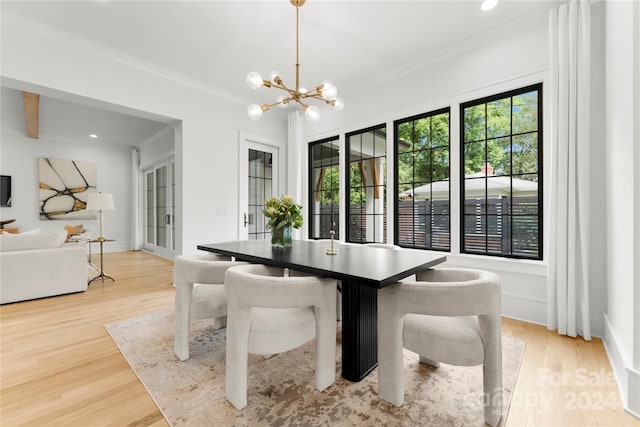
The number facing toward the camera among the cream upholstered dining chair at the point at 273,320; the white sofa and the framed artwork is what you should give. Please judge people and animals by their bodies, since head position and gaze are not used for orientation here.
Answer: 1

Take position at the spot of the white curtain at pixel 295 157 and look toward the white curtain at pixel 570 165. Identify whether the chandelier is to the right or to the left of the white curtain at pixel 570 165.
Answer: right

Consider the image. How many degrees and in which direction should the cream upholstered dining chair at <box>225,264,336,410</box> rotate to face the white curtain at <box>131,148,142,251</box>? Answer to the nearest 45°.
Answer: approximately 90° to its left

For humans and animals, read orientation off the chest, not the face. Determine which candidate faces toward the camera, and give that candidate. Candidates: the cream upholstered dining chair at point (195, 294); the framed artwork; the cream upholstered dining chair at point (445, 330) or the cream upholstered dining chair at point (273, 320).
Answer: the framed artwork

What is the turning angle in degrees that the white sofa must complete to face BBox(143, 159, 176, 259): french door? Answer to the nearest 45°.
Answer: approximately 90° to its right

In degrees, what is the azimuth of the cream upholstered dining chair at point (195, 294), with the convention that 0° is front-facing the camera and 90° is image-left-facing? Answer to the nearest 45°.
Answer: approximately 225°

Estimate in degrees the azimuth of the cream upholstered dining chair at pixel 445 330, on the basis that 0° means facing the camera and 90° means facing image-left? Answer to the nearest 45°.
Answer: approximately 135°

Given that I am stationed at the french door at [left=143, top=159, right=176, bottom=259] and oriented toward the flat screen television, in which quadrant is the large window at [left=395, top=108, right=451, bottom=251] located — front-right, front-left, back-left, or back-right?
back-left

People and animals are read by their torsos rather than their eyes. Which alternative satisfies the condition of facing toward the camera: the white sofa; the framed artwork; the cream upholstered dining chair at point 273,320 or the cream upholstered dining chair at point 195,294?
the framed artwork

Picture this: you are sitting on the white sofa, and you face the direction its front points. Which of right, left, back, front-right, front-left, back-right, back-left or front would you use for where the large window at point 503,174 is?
back

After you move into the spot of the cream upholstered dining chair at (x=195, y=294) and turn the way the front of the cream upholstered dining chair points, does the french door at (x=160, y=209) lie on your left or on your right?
on your left

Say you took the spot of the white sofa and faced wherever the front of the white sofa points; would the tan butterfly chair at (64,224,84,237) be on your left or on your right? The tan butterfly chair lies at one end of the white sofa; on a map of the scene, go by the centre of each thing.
on your right

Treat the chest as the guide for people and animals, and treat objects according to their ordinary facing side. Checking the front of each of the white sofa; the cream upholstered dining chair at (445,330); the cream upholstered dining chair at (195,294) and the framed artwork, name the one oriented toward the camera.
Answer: the framed artwork

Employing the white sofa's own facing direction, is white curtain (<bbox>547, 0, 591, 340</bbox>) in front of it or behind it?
behind

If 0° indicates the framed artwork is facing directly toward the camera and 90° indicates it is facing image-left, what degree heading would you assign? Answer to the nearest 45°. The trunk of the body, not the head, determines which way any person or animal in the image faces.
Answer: approximately 0°

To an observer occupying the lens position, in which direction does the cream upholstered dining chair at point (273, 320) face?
facing away from the viewer and to the right of the viewer
